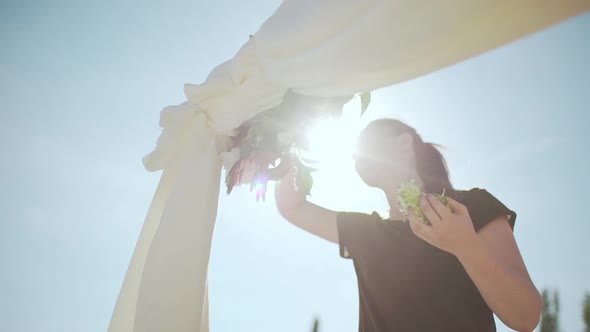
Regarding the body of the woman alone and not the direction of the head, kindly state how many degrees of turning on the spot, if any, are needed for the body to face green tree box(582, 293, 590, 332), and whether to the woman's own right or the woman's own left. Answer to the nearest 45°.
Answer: approximately 135° to the woman's own right

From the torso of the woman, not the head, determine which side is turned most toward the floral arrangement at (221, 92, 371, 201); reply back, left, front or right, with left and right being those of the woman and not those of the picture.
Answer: right

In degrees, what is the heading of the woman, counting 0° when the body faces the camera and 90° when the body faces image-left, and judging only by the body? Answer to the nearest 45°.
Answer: approximately 45°

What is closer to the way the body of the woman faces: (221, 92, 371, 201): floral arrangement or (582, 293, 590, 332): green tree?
the floral arrangement

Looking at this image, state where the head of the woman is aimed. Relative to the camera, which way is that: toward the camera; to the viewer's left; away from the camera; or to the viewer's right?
to the viewer's left
